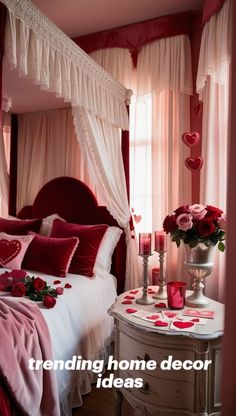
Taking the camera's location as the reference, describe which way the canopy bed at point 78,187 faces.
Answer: facing the viewer and to the left of the viewer

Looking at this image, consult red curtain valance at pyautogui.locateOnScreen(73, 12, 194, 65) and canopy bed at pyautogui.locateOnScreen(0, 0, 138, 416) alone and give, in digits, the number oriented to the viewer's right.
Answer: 0

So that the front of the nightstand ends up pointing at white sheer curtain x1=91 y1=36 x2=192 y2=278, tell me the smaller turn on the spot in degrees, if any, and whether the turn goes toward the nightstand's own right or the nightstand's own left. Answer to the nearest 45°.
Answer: approximately 135° to the nightstand's own right

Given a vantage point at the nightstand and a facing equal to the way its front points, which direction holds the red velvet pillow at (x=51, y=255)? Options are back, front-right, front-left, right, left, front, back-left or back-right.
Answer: right

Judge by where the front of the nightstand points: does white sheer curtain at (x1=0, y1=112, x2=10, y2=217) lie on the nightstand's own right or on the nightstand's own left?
on the nightstand's own right

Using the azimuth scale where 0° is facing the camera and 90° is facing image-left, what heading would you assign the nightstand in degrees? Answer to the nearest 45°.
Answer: approximately 45°

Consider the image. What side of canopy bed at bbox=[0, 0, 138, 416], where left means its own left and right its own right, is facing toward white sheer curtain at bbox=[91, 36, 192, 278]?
back

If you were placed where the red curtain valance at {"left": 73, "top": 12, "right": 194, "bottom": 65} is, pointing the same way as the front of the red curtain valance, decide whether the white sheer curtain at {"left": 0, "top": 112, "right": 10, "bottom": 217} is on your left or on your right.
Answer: on your right

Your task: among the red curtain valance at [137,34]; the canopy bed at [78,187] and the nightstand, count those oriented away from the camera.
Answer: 0

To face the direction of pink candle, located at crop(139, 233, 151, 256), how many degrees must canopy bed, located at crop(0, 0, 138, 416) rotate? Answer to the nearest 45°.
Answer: approximately 90° to its left
